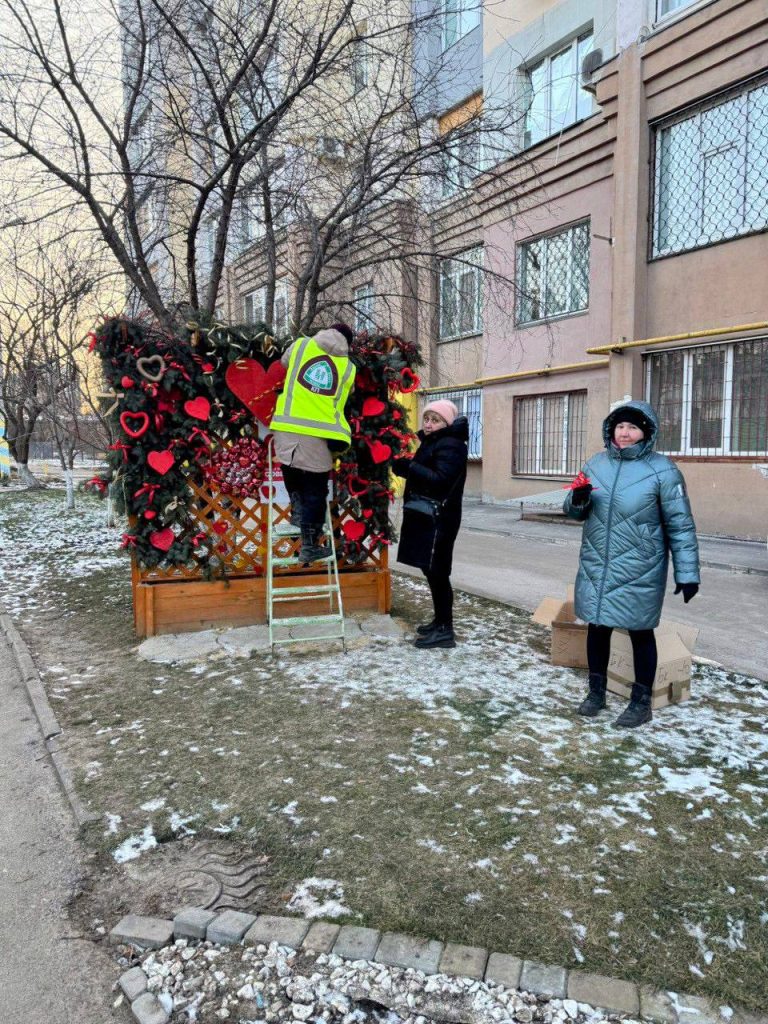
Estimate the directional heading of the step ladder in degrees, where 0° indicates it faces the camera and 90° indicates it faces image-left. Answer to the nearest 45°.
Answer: approximately 0°

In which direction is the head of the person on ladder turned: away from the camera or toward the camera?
away from the camera

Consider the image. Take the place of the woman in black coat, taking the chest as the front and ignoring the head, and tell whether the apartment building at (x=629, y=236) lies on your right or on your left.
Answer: on your right

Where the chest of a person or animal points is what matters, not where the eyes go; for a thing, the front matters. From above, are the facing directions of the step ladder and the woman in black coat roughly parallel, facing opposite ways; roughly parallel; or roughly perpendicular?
roughly perpendicular

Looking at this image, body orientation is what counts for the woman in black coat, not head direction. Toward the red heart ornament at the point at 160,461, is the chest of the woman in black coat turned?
yes

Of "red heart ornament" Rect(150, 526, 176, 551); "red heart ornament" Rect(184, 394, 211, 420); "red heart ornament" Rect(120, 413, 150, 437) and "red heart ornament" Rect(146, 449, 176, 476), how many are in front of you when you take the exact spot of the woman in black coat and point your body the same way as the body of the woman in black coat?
4

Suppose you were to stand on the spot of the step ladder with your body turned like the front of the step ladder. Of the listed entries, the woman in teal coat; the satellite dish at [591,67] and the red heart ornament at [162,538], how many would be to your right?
1

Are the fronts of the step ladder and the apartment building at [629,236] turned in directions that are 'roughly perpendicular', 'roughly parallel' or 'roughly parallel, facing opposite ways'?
roughly perpendicular

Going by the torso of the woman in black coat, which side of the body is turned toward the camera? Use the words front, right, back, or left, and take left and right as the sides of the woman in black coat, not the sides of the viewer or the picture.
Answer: left

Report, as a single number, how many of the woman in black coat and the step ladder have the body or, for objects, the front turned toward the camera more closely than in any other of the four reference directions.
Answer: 1
